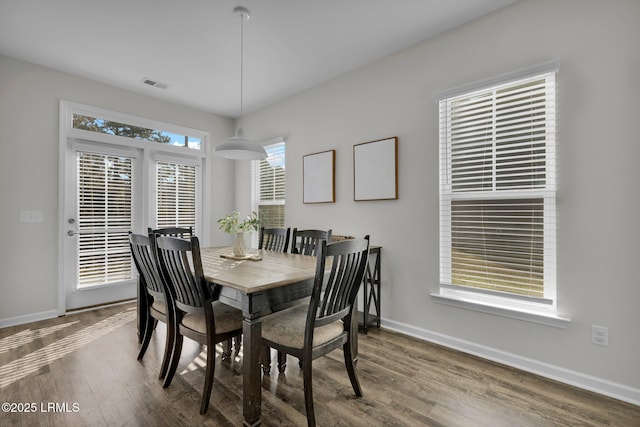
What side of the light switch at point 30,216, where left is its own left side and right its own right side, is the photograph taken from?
front

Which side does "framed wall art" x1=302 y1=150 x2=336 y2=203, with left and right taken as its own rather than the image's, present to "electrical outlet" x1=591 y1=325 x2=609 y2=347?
left

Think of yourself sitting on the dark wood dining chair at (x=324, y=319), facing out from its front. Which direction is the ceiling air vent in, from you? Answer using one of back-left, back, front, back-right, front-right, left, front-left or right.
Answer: front

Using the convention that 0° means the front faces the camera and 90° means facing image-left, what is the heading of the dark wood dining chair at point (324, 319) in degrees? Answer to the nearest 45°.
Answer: approximately 135°

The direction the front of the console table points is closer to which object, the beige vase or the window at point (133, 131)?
the beige vase

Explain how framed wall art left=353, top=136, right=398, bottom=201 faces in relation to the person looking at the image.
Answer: facing the viewer and to the left of the viewer

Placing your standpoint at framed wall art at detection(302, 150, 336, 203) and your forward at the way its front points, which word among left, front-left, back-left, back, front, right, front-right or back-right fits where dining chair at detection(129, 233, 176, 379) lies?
front

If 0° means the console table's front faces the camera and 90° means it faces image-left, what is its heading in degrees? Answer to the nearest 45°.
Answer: approximately 45°

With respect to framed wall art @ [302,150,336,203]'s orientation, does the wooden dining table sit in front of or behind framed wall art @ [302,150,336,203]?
in front

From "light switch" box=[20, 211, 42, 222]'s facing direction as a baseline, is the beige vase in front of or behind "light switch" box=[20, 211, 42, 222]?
in front

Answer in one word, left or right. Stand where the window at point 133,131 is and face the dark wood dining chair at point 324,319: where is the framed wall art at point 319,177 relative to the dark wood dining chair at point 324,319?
left

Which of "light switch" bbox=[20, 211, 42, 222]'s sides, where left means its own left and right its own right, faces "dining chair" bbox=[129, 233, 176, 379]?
front

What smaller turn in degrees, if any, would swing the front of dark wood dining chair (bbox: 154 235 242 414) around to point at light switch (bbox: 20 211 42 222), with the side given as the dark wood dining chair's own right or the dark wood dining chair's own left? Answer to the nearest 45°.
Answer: approximately 90° to the dark wood dining chair's own left

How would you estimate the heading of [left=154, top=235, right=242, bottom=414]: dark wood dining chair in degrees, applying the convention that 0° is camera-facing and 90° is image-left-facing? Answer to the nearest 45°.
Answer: approximately 225°

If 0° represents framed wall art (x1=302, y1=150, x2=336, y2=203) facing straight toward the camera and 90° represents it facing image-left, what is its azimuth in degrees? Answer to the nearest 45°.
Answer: approximately 45°

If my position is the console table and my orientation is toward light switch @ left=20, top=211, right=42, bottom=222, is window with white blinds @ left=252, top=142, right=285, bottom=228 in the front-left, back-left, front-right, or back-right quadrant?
front-right
